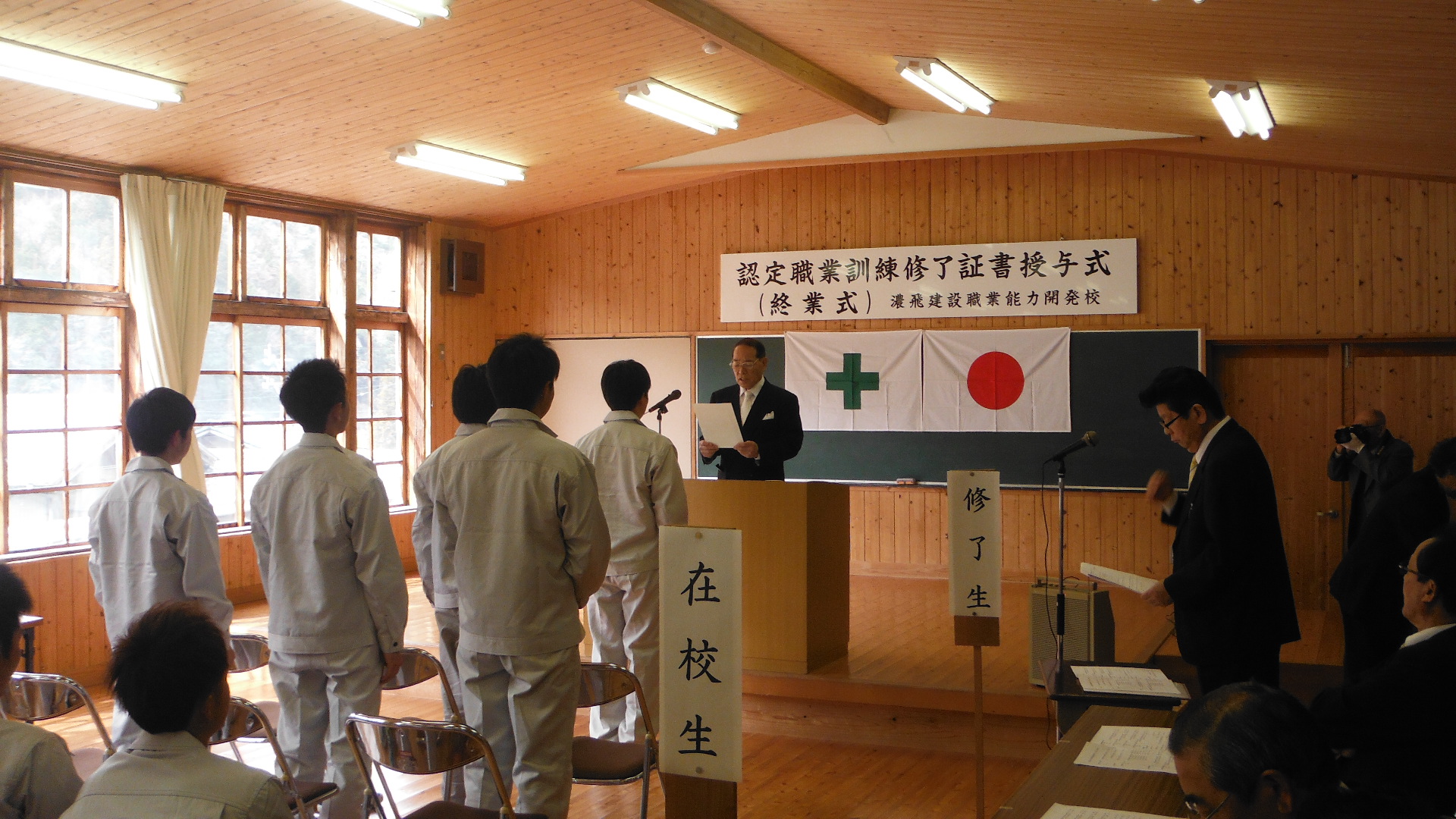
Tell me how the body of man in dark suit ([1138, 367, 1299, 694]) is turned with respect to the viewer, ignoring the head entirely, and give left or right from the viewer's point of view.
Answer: facing to the left of the viewer

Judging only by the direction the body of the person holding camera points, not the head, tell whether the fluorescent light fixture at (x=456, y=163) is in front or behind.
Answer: in front

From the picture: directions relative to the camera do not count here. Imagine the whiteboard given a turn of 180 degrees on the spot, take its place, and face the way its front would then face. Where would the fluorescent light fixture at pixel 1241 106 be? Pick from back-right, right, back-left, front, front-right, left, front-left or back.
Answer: back-right

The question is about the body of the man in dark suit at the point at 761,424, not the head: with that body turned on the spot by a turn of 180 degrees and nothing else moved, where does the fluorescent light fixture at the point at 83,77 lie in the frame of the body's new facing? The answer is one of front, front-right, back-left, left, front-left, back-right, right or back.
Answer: back-left

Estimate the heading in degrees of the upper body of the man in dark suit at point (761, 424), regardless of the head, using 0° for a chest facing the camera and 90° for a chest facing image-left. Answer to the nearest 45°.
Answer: approximately 45°

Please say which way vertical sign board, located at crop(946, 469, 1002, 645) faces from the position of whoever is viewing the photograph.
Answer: facing the viewer

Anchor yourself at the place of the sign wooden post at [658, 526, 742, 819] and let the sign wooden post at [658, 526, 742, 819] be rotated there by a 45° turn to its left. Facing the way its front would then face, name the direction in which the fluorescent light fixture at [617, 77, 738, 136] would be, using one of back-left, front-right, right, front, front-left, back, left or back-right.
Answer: back-left

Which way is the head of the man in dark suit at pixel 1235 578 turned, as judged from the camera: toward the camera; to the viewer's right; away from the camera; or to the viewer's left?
to the viewer's left

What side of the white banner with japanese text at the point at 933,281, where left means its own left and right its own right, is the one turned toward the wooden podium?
front

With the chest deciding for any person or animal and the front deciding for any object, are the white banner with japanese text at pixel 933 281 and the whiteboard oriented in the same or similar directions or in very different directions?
same or similar directions

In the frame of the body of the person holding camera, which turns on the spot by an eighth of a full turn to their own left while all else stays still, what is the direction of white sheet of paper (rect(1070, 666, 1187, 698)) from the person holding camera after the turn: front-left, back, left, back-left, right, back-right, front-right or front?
front

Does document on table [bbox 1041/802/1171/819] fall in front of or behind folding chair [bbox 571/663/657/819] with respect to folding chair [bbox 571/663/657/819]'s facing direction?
behind

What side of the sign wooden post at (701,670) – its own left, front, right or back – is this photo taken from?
front

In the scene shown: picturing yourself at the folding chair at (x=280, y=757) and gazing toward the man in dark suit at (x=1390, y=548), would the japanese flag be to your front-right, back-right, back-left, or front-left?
front-left

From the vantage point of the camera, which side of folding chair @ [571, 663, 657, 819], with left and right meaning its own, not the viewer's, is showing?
back

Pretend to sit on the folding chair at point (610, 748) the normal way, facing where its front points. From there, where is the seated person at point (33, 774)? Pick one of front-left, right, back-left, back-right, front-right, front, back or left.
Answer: back-left

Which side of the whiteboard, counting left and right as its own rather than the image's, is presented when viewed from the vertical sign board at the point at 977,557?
front
